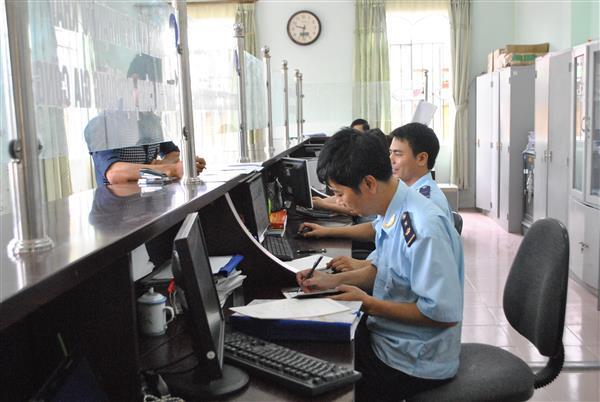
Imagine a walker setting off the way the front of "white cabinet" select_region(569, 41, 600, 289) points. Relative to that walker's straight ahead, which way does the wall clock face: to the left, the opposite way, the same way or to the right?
to the left

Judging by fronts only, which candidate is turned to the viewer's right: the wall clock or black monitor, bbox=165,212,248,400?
the black monitor

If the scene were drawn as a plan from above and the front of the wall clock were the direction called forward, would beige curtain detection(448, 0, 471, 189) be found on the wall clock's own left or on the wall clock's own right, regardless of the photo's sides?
on the wall clock's own left

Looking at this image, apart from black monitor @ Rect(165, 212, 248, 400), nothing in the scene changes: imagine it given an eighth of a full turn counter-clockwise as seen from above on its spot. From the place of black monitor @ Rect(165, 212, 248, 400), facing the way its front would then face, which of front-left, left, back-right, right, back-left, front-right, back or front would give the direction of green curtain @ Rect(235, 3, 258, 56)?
front-left

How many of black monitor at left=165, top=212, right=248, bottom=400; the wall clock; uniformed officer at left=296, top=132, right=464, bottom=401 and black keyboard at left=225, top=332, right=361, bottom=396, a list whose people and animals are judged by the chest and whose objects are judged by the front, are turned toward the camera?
1

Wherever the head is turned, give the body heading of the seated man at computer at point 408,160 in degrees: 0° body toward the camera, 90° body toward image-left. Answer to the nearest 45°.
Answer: approximately 90°

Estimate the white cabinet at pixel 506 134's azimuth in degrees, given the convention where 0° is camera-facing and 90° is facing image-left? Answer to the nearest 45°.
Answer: approximately 45°

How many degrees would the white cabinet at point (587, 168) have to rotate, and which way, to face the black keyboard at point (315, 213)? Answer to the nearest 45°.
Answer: approximately 45° to its left

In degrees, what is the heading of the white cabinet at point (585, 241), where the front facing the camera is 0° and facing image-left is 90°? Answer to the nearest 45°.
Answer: approximately 45°

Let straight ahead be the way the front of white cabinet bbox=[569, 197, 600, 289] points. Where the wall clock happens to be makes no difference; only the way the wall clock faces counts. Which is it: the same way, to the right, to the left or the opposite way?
to the left

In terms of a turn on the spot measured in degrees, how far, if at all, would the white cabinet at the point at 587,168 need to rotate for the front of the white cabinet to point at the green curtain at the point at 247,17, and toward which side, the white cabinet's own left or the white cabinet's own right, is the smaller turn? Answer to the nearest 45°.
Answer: approximately 45° to the white cabinet's own right

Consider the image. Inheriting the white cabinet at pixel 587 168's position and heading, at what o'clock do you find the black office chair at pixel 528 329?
The black office chair is roughly at 9 o'clock from the white cabinet.

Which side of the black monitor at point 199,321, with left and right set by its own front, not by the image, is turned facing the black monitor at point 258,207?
left

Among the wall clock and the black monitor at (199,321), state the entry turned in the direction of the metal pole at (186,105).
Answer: the wall clock

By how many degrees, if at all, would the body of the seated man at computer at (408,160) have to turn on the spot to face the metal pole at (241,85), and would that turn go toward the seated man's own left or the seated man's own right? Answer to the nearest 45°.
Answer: approximately 45° to the seated man's own right

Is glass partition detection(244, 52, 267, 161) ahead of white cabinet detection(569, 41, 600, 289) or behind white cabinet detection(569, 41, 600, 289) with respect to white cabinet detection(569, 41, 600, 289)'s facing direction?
ahead

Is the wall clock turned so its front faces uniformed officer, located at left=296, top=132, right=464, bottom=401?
yes

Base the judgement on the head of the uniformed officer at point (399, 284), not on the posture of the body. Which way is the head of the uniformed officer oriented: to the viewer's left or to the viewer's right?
to the viewer's left

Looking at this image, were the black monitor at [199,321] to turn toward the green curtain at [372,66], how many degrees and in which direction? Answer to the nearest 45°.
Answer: approximately 90° to its left

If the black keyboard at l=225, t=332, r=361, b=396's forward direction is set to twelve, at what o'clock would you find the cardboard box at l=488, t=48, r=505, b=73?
The cardboard box is roughly at 11 o'clock from the black keyboard.

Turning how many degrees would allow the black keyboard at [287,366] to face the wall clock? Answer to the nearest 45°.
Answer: approximately 45° to its left
